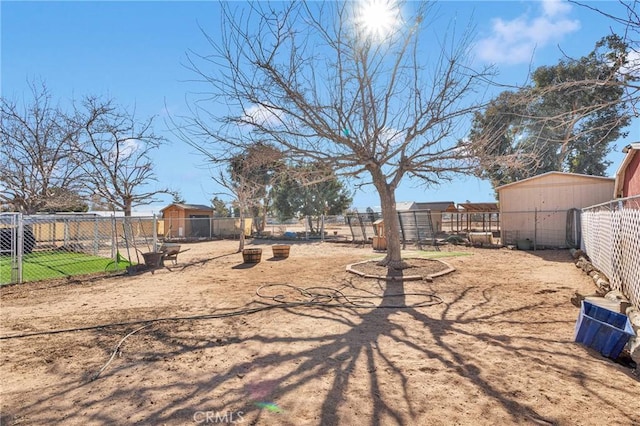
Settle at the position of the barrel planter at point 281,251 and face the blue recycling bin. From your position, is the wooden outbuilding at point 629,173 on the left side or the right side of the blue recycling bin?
left

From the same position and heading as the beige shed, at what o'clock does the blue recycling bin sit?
The blue recycling bin is roughly at 12 o'clock from the beige shed.

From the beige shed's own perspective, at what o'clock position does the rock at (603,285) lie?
The rock is roughly at 12 o'clock from the beige shed.

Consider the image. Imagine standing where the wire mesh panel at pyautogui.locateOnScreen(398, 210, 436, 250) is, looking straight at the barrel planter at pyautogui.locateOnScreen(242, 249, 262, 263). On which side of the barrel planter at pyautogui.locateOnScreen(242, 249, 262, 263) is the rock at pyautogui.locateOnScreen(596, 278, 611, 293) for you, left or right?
left

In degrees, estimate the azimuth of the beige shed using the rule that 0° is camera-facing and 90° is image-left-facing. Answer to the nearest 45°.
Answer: approximately 0°

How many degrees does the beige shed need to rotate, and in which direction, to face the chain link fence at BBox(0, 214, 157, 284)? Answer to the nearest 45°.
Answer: approximately 45° to its right

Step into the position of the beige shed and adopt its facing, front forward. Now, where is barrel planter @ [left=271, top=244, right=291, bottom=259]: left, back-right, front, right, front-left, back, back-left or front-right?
front-right

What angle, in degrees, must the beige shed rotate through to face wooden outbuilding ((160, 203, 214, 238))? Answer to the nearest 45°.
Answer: approximately 90° to its right

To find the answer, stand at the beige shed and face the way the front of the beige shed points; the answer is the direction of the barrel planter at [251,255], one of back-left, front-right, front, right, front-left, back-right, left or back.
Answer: front-right
